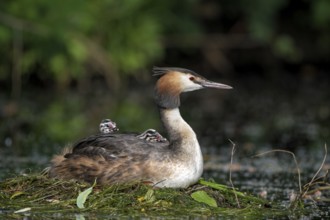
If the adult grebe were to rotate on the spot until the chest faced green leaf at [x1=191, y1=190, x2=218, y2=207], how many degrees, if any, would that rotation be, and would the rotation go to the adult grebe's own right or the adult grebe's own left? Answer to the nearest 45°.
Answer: approximately 45° to the adult grebe's own right

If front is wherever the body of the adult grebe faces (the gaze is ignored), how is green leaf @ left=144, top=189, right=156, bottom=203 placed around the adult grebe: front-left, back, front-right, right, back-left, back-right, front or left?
right

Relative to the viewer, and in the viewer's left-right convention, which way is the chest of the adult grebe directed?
facing to the right of the viewer
